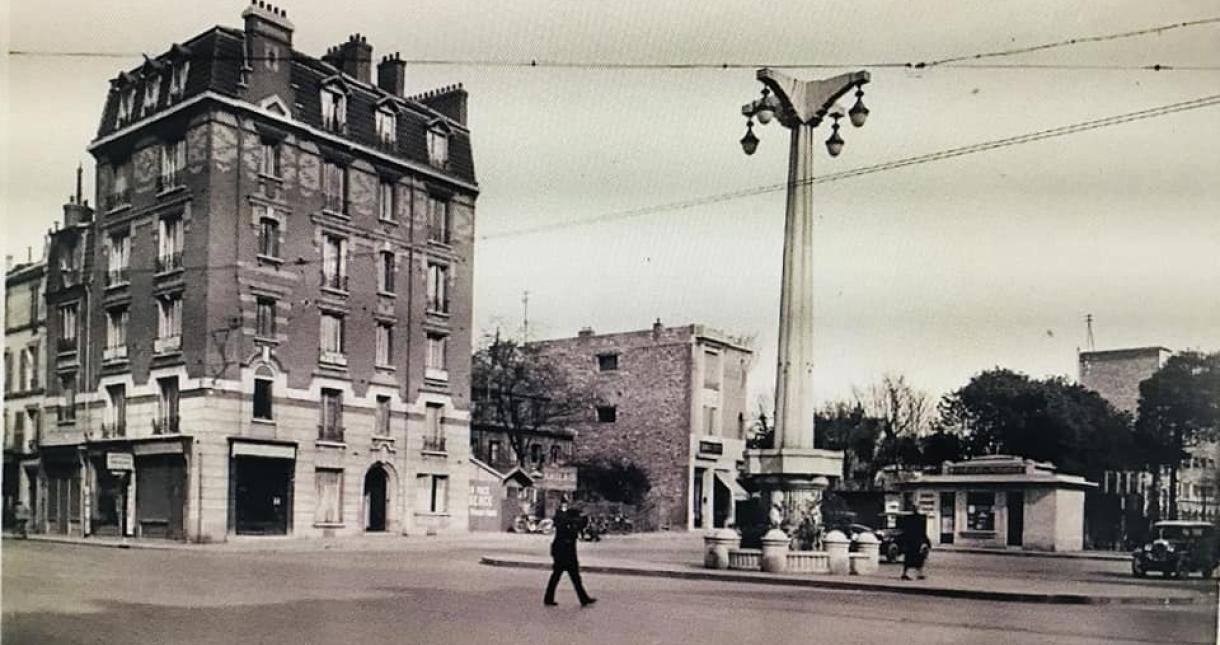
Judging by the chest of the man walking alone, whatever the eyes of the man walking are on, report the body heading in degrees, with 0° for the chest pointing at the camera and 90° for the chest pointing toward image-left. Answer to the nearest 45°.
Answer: approximately 270°

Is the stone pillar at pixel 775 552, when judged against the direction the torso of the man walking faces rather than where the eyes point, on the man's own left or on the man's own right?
on the man's own left

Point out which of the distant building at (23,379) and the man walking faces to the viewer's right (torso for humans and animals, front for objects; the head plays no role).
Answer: the man walking

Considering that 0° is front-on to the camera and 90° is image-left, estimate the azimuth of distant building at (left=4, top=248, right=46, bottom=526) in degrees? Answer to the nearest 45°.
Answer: approximately 45°

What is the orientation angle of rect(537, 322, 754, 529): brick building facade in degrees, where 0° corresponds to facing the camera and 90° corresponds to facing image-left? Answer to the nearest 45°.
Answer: approximately 315°

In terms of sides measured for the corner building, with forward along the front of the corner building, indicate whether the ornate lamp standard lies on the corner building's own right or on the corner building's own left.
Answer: on the corner building's own left

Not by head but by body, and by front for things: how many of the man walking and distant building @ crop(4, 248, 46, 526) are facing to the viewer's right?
1
